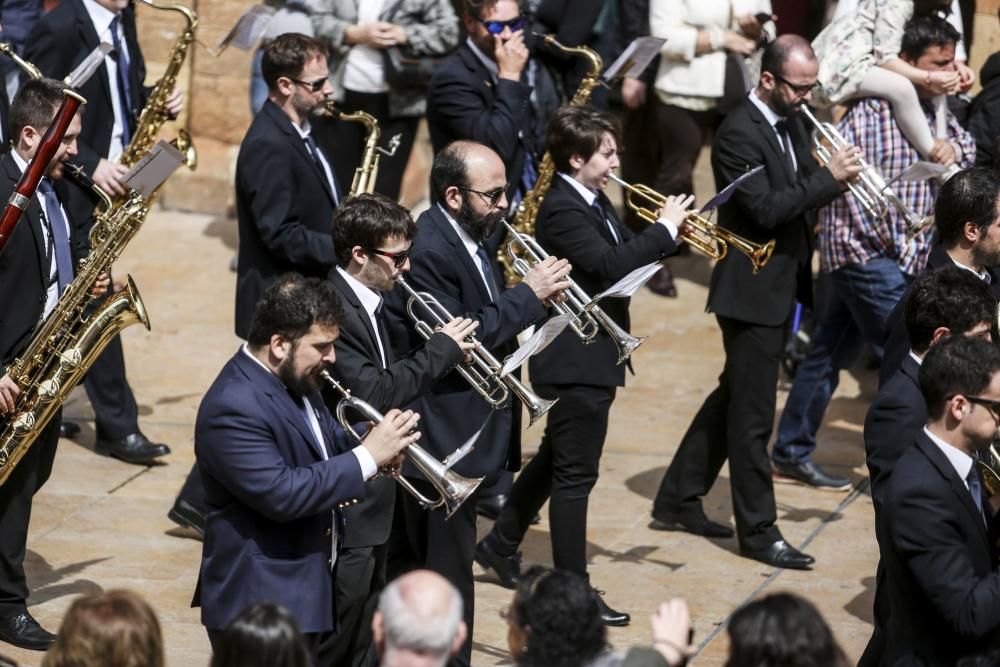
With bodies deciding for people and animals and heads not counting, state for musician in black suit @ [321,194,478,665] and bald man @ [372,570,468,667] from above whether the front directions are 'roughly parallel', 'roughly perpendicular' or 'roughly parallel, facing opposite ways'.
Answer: roughly perpendicular

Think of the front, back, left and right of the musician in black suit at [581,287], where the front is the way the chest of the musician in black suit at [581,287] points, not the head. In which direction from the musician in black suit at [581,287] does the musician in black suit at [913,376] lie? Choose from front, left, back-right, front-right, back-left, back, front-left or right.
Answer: front-right

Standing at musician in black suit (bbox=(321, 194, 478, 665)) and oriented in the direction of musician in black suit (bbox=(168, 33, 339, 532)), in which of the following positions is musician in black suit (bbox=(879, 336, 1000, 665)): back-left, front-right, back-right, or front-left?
back-right

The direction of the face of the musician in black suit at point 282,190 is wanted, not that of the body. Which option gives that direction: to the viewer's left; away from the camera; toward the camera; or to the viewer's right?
to the viewer's right

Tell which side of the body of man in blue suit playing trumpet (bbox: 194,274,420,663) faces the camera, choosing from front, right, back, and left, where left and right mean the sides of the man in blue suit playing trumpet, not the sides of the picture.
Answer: right

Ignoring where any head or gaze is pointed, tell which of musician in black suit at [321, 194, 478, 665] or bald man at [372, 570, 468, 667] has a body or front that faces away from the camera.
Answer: the bald man

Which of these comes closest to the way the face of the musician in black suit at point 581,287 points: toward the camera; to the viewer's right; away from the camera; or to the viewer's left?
to the viewer's right

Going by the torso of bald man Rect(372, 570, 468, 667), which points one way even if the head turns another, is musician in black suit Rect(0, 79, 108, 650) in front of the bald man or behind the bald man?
in front

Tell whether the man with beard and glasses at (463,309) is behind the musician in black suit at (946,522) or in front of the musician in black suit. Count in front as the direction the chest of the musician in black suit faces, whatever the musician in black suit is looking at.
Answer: behind

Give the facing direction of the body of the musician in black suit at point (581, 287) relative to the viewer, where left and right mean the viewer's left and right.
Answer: facing to the right of the viewer

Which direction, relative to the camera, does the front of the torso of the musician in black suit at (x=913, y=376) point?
to the viewer's right

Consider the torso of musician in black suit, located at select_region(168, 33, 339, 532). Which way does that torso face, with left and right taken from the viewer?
facing to the right of the viewer

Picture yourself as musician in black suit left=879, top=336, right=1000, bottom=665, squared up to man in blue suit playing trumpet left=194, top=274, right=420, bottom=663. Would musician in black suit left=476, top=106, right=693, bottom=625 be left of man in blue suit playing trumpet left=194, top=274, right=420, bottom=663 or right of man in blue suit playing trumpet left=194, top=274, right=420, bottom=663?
right

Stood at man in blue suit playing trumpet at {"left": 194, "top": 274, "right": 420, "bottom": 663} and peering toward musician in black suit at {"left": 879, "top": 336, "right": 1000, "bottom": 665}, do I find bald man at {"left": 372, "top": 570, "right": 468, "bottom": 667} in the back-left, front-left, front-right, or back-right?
front-right

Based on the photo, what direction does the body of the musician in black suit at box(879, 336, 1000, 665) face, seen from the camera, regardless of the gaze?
to the viewer's right

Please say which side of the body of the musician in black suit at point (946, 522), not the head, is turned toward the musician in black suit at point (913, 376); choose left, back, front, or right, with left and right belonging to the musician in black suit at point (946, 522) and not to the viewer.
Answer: left

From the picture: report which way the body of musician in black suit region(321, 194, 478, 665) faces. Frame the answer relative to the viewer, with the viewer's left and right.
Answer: facing to the right of the viewer

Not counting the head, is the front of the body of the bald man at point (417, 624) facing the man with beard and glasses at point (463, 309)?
yes
